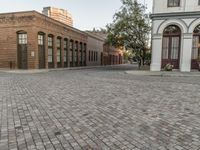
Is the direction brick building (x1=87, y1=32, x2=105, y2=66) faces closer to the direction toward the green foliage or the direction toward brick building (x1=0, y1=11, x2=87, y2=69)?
the green foliage

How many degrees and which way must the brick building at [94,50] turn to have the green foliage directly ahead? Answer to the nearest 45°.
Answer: approximately 45° to its right

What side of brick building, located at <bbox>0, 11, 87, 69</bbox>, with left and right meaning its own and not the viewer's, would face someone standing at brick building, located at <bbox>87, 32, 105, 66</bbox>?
left

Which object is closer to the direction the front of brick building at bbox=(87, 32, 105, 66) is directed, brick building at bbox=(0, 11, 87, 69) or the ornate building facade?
the ornate building facade

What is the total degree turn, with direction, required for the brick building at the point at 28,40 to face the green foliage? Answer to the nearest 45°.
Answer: approximately 45° to its left

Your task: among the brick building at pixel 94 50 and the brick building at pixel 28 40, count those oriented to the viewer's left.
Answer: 0

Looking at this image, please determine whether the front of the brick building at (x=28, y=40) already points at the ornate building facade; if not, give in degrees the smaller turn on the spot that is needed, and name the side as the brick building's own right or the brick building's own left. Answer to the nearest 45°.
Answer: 0° — it already faces it

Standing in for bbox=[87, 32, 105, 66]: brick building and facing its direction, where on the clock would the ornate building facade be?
The ornate building facade is roughly at 1 o'clock from the brick building.

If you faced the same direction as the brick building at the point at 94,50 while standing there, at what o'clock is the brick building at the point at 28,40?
the brick building at the point at 28,40 is roughly at 2 o'clock from the brick building at the point at 94,50.

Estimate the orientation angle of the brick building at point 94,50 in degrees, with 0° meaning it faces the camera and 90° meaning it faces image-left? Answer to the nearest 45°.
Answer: approximately 315°

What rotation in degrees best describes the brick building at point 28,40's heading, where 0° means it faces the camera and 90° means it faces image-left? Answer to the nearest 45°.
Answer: approximately 315°

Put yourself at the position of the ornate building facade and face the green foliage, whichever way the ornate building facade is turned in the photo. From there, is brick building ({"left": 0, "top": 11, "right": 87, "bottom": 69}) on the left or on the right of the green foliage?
left
